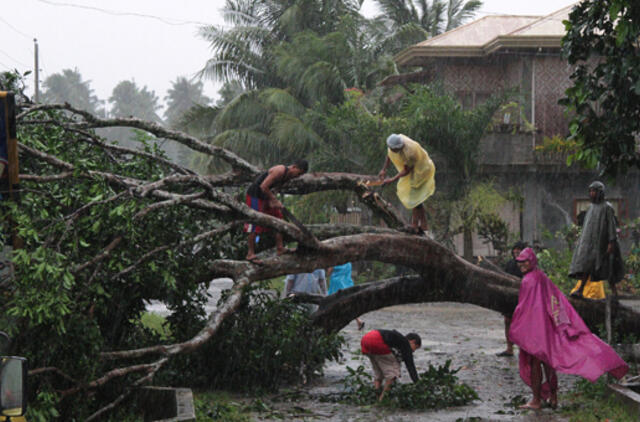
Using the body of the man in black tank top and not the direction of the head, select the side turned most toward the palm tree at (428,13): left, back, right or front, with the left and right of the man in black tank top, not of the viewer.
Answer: left

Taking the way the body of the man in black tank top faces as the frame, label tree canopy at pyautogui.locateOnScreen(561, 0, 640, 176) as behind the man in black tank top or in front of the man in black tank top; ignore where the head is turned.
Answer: in front

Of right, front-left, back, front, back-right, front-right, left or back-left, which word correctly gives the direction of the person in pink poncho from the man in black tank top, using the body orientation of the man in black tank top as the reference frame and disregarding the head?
front

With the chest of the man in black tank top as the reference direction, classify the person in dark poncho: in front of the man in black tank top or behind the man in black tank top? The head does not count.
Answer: in front

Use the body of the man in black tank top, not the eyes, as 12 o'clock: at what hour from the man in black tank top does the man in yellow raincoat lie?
The man in yellow raincoat is roughly at 11 o'clock from the man in black tank top.

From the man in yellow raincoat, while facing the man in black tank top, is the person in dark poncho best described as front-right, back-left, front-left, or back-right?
back-left

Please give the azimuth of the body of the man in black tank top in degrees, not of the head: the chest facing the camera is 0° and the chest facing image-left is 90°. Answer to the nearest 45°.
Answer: approximately 270°

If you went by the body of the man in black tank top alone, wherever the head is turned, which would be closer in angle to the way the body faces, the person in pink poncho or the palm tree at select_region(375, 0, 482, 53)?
the person in pink poncho

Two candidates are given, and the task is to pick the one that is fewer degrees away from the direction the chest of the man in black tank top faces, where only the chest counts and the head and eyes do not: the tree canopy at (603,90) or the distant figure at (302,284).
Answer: the tree canopy
